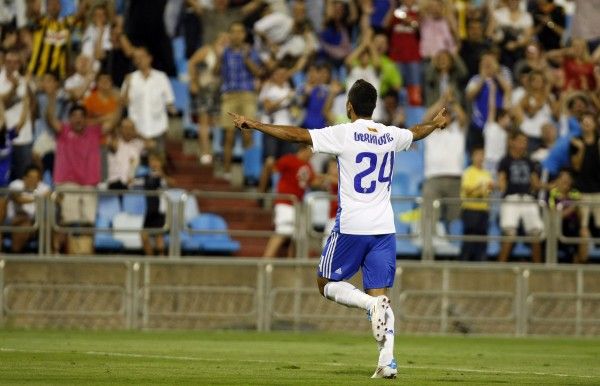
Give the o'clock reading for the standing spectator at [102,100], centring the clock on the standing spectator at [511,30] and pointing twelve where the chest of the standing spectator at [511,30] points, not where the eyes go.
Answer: the standing spectator at [102,100] is roughly at 2 o'clock from the standing spectator at [511,30].

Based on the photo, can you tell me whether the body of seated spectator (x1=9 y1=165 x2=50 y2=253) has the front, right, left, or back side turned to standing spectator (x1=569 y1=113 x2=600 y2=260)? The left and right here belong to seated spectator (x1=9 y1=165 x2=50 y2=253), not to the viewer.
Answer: left

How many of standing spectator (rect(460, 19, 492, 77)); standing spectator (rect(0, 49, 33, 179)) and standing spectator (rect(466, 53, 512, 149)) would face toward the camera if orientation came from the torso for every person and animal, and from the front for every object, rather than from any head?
3

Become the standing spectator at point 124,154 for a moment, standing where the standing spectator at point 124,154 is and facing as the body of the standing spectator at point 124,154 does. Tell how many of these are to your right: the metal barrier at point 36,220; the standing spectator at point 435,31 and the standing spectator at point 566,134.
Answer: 1
